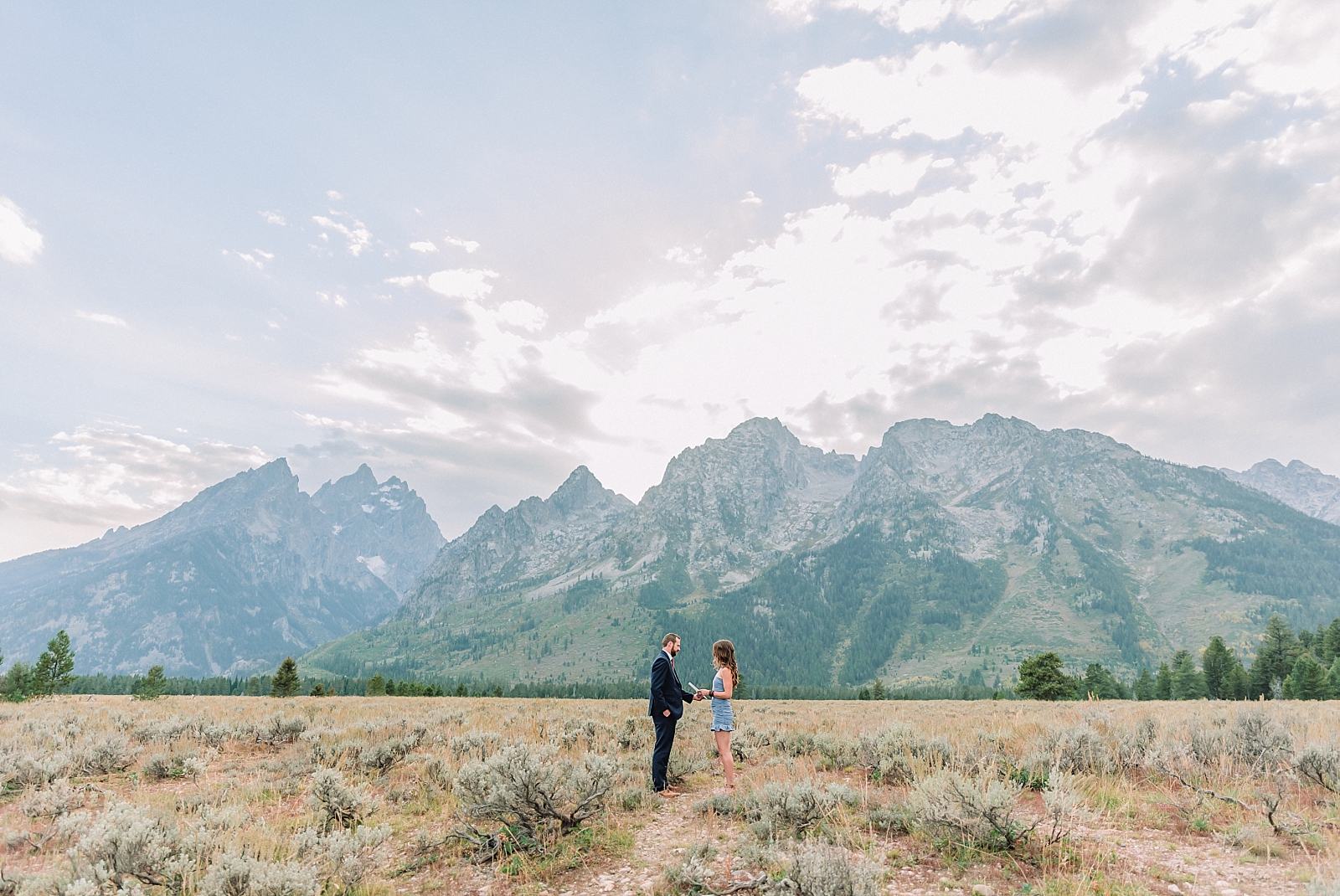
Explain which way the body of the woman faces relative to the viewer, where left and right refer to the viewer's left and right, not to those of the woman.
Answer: facing to the left of the viewer

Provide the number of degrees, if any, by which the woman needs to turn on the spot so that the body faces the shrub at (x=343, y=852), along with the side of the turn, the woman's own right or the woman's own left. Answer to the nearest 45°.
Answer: approximately 45° to the woman's own left

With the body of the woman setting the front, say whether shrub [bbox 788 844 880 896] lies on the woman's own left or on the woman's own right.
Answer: on the woman's own left

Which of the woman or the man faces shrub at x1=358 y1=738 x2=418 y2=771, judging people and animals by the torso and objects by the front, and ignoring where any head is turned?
the woman

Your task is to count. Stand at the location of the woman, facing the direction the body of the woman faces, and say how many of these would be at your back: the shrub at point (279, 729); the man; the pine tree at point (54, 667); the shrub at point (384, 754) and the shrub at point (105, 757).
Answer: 0

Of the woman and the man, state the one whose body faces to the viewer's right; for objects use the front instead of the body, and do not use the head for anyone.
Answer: the man

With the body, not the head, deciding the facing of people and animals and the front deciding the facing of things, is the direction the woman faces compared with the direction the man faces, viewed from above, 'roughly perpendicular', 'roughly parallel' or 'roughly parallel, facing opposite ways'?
roughly parallel, facing opposite ways

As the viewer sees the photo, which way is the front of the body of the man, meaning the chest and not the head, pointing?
to the viewer's right

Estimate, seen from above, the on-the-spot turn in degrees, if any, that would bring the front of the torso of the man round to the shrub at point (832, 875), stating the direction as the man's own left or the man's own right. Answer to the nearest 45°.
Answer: approximately 90° to the man's own right

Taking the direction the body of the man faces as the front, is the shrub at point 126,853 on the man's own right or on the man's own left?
on the man's own right

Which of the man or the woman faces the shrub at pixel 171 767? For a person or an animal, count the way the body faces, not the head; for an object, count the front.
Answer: the woman

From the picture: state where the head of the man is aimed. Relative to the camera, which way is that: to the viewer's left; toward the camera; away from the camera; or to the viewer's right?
to the viewer's right

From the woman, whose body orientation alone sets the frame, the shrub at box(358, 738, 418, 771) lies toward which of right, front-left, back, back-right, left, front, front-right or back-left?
front

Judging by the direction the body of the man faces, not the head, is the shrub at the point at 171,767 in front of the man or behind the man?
behind
